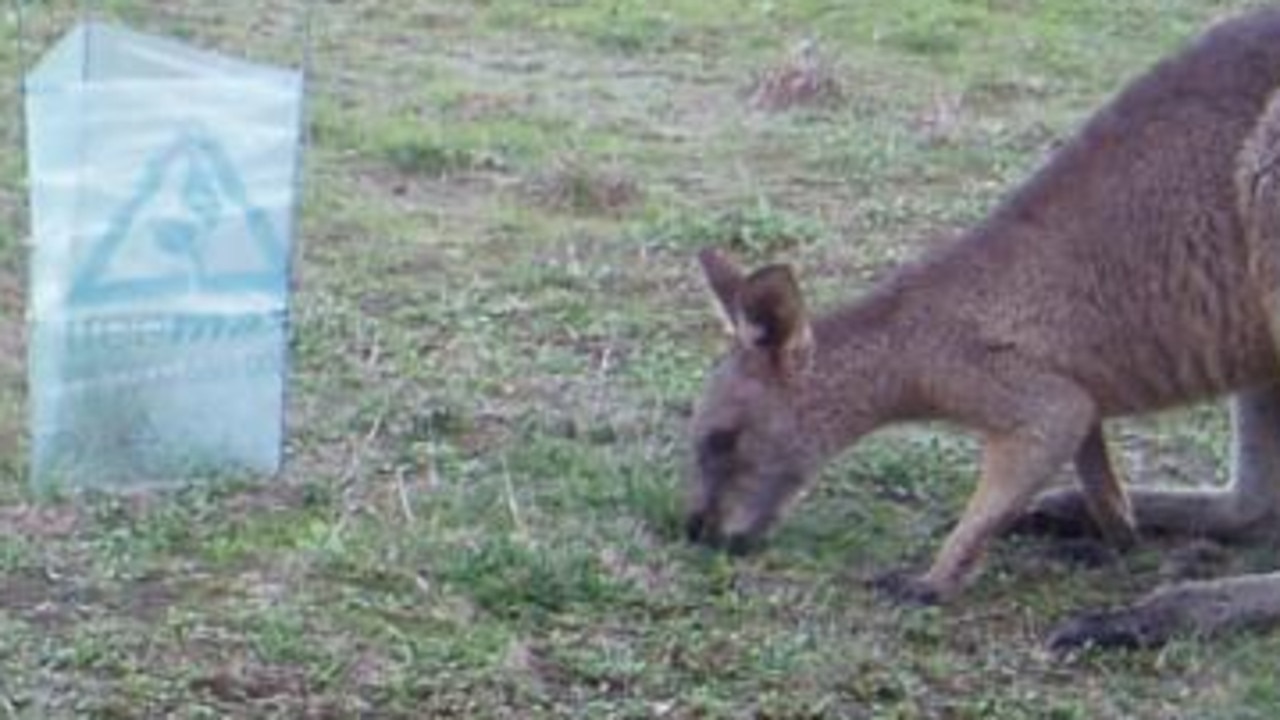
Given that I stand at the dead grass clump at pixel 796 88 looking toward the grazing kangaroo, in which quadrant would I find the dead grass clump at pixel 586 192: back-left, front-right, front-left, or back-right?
front-right

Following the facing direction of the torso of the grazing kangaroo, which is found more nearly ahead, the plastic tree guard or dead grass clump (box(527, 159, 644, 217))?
the plastic tree guard

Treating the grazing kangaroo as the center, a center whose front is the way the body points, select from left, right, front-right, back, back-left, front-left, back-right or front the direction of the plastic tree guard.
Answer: front

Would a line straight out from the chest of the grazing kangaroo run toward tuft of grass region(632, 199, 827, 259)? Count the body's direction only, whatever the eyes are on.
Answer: no

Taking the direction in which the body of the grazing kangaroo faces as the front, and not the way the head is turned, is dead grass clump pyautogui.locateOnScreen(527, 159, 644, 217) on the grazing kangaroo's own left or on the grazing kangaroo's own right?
on the grazing kangaroo's own right

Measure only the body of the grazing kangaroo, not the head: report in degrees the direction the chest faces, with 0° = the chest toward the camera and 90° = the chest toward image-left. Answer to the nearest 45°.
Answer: approximately 90°

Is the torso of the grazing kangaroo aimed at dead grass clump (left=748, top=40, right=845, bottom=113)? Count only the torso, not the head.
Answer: no
